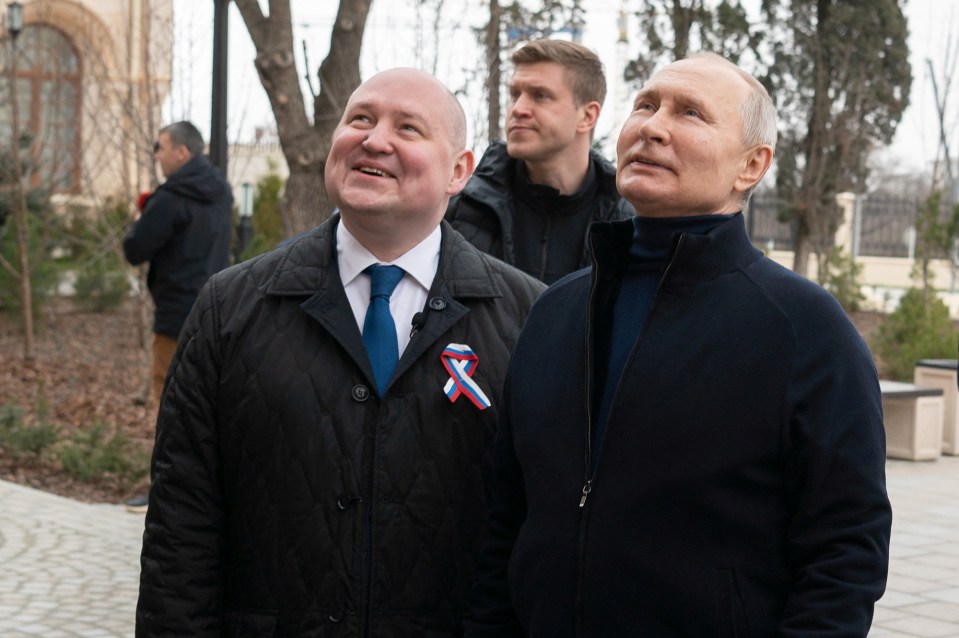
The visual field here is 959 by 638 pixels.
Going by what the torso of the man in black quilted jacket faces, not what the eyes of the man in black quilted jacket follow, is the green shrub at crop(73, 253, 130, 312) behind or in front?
behind

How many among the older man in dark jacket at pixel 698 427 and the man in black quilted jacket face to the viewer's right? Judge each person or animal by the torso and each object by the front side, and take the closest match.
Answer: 0

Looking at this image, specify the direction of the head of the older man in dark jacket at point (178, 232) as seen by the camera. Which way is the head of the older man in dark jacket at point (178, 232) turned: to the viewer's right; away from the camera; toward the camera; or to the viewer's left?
to the viewer's left

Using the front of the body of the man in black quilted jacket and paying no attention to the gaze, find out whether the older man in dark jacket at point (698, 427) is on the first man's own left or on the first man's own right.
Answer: on the first man's own left

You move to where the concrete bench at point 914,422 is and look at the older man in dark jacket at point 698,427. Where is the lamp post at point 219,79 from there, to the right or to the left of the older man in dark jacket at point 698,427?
right

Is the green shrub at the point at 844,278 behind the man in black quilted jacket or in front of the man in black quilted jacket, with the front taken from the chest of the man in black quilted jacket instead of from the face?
behind

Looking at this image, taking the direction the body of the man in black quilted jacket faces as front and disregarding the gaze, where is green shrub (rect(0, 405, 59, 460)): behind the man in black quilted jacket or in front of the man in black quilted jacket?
behind

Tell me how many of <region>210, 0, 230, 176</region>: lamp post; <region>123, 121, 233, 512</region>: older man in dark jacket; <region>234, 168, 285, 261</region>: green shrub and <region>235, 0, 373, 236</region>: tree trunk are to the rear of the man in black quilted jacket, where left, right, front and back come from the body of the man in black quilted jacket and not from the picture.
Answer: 4

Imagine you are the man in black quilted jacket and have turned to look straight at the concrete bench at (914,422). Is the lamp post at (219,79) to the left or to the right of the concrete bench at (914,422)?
left

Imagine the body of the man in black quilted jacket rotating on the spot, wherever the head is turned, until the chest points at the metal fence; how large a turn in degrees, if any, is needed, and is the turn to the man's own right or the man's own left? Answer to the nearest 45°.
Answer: approximately 135° to the man's own left

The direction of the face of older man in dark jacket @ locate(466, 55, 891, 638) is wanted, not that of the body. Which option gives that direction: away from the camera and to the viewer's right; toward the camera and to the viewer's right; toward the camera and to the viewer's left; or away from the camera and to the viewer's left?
toward the camera and to the viewer's left

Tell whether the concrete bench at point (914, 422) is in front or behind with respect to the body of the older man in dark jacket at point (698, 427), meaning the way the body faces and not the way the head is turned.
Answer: behind

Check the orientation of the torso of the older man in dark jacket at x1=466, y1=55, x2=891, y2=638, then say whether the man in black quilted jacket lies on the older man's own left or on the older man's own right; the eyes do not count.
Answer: on the older man's own right

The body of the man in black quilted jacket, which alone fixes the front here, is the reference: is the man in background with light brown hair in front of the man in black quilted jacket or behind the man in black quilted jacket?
behind

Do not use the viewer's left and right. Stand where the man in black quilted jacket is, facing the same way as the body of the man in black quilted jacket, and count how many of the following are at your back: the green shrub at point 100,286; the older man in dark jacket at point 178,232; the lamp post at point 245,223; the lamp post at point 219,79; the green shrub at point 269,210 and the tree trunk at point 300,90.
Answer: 6
